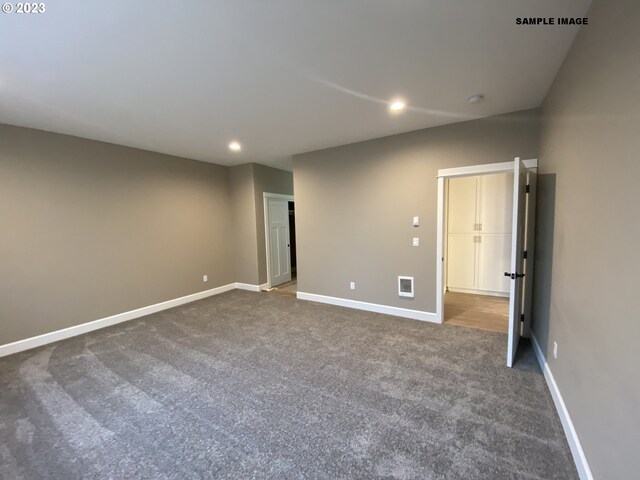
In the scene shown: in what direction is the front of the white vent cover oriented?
toward the camera

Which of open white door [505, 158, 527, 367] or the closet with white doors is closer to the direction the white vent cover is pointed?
the open white door

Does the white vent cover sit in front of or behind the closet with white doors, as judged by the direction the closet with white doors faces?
in front

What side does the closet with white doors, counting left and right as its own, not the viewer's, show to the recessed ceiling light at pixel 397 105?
front

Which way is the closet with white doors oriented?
toward the camera

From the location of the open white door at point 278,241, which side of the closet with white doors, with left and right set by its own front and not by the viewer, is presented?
right

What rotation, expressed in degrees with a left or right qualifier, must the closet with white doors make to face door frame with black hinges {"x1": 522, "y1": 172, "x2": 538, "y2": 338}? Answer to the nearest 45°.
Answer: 0° — it already faces it

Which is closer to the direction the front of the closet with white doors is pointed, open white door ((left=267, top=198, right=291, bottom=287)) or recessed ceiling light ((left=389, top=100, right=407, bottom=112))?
the recessed ceiling light

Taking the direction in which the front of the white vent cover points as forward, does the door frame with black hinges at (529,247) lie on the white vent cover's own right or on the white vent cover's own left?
on the white vent cover's own left

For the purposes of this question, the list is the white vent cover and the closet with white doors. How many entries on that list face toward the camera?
2
